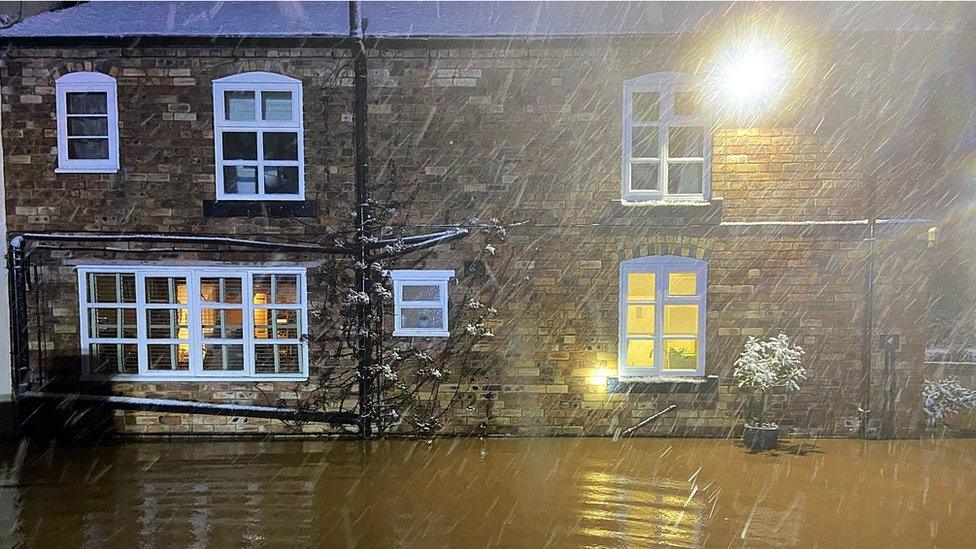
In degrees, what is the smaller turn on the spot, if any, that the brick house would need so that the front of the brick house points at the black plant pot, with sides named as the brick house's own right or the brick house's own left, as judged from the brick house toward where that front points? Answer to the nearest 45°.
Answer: approximately 90° to the brick house's own left

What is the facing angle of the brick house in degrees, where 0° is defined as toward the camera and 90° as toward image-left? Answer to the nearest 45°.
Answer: approximately 0°

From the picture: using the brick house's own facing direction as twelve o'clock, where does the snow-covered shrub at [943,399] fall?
The snow-covered shrub is roughly at 9 o'clock from the brick house.

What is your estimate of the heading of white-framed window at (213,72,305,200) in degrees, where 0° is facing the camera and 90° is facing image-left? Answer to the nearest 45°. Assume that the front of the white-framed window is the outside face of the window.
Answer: approximately 0°
